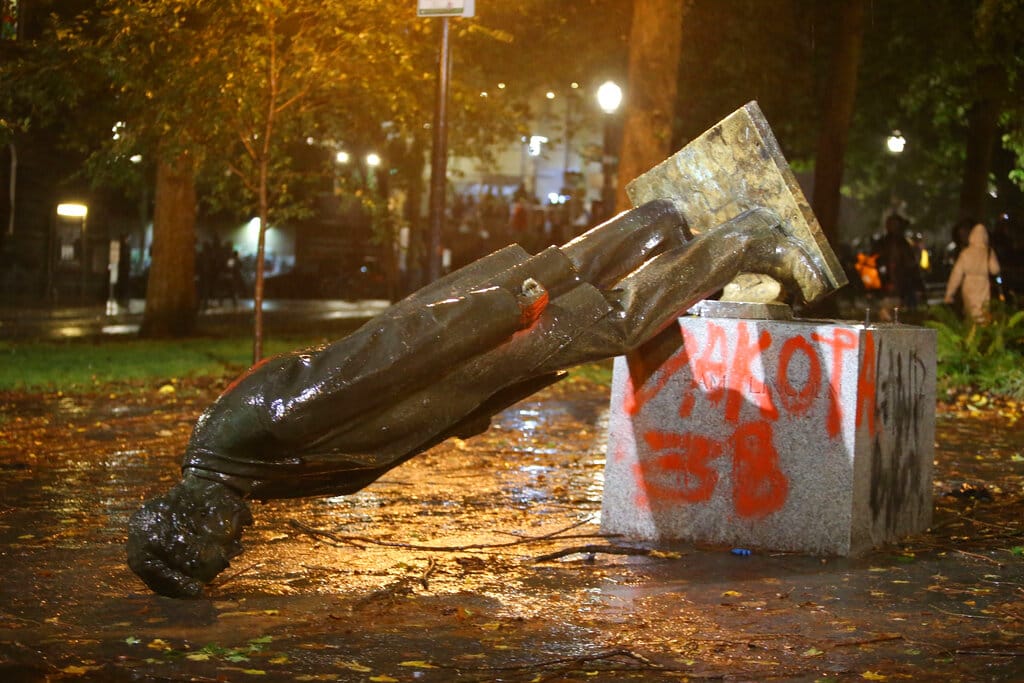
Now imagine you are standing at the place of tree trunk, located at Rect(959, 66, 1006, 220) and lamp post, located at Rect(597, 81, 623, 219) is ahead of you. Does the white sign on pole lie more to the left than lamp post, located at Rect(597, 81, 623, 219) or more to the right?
left

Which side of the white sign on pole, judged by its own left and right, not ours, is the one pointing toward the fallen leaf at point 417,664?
front

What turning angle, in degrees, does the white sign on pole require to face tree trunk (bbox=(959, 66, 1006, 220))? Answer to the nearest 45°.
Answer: approximately 135° to its left

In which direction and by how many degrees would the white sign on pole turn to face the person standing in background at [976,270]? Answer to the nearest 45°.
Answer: approximately 135° to its left

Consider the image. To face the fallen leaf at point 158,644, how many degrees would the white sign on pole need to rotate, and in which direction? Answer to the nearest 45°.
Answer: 0° — it already faces it

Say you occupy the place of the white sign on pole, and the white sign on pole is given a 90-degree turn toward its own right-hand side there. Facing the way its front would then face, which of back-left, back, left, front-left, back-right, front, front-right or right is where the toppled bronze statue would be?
left

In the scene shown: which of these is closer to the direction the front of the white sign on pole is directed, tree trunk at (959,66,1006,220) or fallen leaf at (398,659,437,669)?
the fallen leaf

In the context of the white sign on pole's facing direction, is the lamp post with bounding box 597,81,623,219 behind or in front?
behind

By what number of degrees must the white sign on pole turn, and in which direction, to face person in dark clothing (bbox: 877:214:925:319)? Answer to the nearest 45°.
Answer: approximately 135° to its left

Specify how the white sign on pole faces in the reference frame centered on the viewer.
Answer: facing the viewer

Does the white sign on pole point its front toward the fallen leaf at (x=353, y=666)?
yes

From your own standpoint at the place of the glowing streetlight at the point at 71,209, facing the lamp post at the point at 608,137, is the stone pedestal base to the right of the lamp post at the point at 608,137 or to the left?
right
